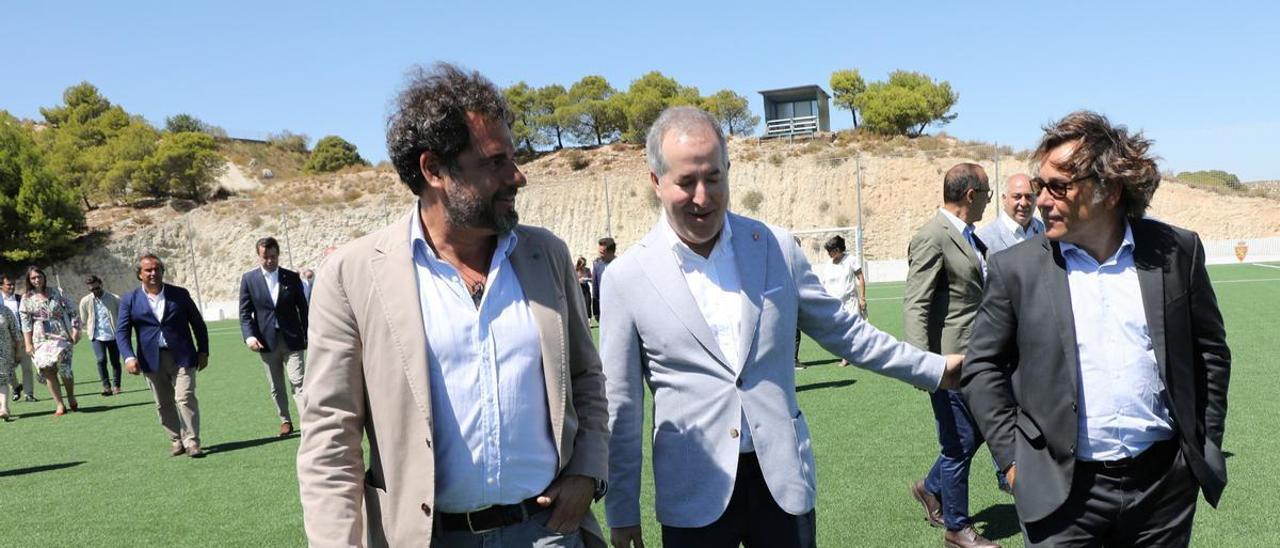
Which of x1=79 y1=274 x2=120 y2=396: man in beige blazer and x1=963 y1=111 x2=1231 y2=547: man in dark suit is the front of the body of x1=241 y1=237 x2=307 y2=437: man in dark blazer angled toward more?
the man in dark suit

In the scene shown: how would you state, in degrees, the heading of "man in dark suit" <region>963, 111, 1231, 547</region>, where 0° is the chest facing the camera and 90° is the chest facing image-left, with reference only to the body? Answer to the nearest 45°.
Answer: approximately 0°

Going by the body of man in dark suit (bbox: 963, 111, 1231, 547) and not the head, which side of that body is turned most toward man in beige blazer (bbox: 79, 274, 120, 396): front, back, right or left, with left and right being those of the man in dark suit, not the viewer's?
right

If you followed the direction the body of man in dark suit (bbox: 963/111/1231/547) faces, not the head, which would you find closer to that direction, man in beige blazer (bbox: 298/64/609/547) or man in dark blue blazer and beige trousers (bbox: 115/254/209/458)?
the man in beige blazer

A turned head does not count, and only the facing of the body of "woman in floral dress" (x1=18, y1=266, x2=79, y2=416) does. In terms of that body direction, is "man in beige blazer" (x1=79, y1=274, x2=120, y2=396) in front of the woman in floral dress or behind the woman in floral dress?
behind

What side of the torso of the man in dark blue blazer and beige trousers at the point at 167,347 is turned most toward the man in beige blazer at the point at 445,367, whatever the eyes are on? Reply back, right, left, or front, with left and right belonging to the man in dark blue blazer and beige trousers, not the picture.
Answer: front

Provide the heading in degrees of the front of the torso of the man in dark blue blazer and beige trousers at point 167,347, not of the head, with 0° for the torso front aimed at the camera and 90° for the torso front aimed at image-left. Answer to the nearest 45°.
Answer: approximately 0°

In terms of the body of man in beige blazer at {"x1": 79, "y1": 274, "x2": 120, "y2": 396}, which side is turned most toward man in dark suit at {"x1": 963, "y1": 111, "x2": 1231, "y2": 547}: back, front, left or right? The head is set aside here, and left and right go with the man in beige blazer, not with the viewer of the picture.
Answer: front

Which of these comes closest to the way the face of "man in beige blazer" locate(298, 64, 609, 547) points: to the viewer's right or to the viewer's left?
to the viewer's right

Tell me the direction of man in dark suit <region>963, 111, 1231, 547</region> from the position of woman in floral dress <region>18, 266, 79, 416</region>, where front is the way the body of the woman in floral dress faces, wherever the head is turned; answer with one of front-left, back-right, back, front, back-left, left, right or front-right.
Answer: front
